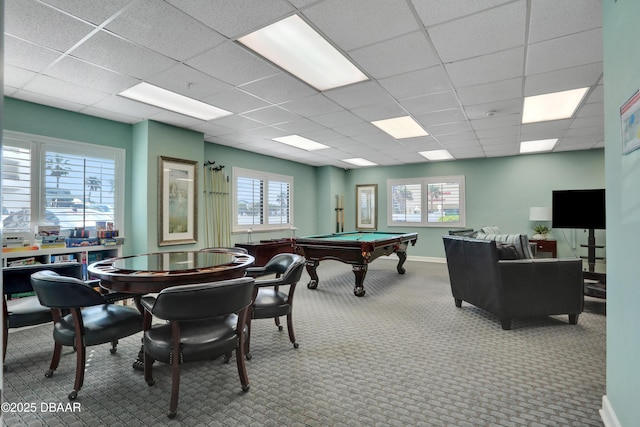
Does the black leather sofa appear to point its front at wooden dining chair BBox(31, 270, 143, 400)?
no

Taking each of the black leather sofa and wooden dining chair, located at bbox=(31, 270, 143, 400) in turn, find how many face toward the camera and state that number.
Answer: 0

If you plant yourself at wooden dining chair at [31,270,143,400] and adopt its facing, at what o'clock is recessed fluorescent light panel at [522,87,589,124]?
The recessed fluorescent light panel is roughly at 2 o'clock from the wooden dining chair.

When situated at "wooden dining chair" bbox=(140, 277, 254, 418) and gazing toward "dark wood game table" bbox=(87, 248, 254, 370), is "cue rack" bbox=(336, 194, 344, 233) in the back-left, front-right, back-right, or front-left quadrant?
front-right

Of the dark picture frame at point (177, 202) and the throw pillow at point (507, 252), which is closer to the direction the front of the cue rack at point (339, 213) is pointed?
the throw pillow

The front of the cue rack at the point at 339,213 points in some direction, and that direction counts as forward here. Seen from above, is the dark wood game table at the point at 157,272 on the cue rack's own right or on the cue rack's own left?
on the cue rack's own right

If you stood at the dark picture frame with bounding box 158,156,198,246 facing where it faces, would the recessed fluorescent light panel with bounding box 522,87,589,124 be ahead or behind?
ahead

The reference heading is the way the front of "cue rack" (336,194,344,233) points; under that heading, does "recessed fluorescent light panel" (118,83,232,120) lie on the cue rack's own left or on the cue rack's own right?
on the cue rack's own right

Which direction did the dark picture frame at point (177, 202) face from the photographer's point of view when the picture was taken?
facing the viewer and to the right of the viewer

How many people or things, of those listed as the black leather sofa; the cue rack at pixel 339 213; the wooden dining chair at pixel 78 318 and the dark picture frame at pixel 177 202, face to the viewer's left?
0

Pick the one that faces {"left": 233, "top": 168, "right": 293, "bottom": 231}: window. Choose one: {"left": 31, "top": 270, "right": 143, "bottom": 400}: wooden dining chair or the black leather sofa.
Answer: the wooden dining chair

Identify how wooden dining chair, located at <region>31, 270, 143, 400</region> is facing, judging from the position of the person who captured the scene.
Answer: facing away from the viewer and to the right of the viewer

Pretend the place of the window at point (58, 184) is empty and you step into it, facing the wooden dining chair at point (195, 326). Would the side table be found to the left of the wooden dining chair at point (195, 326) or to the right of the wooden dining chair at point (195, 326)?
left

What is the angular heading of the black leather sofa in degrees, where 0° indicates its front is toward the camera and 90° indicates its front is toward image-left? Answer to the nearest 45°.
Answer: approximately 225°

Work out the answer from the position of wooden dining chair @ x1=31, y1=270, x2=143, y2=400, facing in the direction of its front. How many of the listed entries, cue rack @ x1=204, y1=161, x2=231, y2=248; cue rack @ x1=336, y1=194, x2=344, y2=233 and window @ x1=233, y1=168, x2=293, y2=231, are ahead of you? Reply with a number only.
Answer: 3

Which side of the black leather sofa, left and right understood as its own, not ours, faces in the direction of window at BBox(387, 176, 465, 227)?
left

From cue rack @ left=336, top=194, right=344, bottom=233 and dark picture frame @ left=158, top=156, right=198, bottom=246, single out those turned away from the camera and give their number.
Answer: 0
